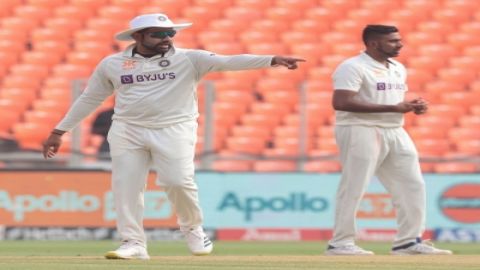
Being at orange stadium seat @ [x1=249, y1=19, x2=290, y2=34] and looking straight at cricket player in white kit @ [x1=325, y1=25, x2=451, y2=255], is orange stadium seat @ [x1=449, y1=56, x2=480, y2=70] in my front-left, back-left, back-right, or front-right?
front-left

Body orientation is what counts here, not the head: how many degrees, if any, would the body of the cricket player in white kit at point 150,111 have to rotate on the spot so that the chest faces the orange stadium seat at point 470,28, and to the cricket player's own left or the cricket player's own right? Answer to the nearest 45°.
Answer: approximately 135° to the cricket player's own left

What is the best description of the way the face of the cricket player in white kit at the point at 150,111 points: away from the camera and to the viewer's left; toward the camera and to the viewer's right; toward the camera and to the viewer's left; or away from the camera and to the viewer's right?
toward the camera and to the viewer's right

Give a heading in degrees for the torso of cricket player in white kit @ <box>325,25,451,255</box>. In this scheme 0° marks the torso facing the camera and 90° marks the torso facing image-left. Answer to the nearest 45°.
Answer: approximately 315°

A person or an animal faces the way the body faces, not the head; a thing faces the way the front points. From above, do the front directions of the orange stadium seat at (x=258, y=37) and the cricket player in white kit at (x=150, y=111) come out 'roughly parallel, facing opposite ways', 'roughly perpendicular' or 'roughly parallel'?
roughly parallel

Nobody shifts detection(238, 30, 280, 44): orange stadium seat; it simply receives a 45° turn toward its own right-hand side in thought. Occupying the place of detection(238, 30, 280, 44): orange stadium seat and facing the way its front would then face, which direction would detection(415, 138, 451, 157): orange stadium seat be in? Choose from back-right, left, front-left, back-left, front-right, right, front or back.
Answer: left

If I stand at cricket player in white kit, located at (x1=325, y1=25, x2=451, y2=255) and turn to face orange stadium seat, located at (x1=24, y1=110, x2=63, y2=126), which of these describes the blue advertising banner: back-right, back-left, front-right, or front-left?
front-right

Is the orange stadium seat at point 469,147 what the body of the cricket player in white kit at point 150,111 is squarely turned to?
no

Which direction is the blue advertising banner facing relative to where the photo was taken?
toward the camera

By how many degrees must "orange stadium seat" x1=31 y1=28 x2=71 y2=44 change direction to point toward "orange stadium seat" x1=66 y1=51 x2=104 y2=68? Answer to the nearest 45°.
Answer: approximately 45° to its left

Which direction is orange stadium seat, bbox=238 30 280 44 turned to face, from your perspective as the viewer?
facing the viewer

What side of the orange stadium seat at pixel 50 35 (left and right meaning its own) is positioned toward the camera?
front

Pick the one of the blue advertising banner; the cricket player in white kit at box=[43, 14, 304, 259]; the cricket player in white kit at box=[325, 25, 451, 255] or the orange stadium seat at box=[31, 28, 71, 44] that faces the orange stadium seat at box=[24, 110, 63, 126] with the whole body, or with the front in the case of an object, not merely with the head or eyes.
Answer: the orange stadium seat at box=[31, 28, 71, 44]

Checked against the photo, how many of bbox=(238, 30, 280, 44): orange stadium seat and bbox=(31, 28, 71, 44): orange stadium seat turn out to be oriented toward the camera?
2

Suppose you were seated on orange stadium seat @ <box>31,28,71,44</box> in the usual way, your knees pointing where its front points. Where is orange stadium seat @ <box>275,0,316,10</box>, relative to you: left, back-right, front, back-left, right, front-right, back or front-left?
left
